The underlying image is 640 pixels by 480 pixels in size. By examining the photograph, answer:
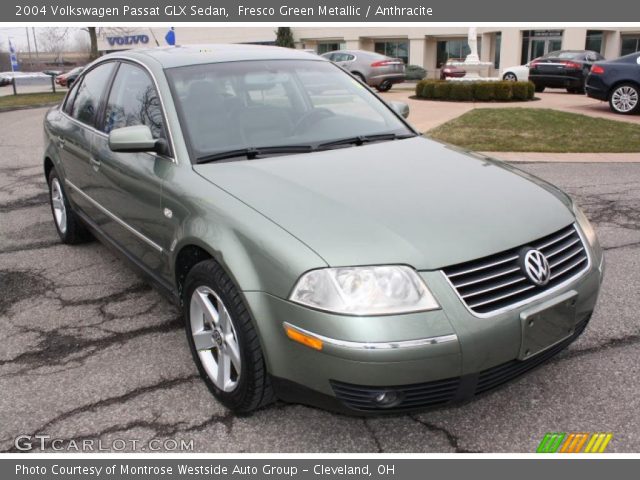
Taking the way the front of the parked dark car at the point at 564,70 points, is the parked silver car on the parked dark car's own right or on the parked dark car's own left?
on the parked dark car's own left

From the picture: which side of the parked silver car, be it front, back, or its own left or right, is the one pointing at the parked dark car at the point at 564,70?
back

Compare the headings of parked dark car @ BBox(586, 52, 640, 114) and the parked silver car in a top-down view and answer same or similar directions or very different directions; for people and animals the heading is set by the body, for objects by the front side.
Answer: very different directions

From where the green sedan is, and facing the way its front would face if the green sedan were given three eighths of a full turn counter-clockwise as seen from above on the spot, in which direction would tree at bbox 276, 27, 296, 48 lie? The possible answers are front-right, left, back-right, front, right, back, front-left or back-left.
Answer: front

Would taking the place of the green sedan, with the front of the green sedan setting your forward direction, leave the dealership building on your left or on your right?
on your left

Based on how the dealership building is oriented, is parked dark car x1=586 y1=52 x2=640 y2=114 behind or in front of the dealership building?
in front

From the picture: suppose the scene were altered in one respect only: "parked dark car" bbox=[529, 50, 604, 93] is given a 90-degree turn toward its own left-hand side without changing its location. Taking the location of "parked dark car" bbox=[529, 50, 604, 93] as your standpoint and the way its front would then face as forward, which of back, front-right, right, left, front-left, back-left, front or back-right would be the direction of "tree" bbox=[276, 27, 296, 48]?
front

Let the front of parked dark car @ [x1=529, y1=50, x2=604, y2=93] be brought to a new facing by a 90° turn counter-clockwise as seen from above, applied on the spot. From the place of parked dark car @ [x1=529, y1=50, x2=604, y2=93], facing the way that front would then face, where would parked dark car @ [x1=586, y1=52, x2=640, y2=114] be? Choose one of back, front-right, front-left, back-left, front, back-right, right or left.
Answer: back-left

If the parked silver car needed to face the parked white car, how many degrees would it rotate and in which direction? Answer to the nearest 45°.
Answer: approximately 135° to its right

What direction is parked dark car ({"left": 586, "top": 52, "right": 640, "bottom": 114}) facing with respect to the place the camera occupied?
facing to the right of the viewer

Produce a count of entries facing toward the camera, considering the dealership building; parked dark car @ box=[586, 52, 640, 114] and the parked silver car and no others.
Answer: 1

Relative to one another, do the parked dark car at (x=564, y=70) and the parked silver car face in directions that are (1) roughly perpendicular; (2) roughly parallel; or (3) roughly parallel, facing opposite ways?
roughly perpendicular

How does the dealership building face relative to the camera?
toward the camera

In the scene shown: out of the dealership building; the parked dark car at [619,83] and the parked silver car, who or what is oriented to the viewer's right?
the parked dark car

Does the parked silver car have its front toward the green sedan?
no

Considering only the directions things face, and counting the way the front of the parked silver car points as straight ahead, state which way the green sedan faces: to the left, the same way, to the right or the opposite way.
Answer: the opposite way

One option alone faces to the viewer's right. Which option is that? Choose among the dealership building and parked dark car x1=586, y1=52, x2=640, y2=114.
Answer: the parked dark car

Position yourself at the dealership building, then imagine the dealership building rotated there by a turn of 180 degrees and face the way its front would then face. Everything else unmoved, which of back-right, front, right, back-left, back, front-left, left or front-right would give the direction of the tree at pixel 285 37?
left
